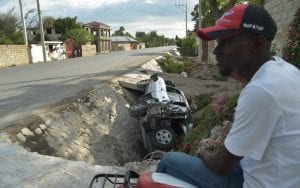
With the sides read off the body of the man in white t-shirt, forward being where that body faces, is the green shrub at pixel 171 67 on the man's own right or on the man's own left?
on the man's own right

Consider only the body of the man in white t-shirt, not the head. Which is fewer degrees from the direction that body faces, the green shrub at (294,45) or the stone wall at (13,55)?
the stone wall

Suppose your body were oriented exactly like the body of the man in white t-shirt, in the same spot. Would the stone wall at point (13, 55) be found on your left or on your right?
on your right

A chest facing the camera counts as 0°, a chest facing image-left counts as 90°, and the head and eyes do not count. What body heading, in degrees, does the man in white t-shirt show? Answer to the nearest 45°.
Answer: approximately 90°
